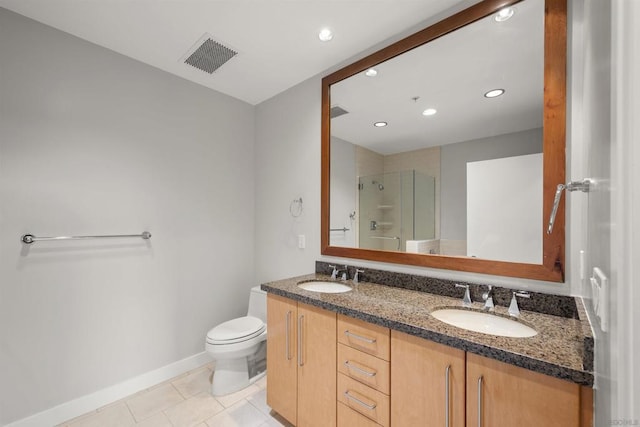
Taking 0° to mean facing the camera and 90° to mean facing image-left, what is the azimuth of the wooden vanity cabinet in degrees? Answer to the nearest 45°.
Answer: approximately 45°

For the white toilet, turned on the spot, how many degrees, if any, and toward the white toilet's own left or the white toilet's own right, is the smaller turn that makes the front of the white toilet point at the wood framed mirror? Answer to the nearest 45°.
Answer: approximately 90° to the white toilet's own left

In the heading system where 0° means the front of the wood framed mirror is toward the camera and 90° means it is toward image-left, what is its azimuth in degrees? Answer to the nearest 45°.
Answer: approximately 45°
